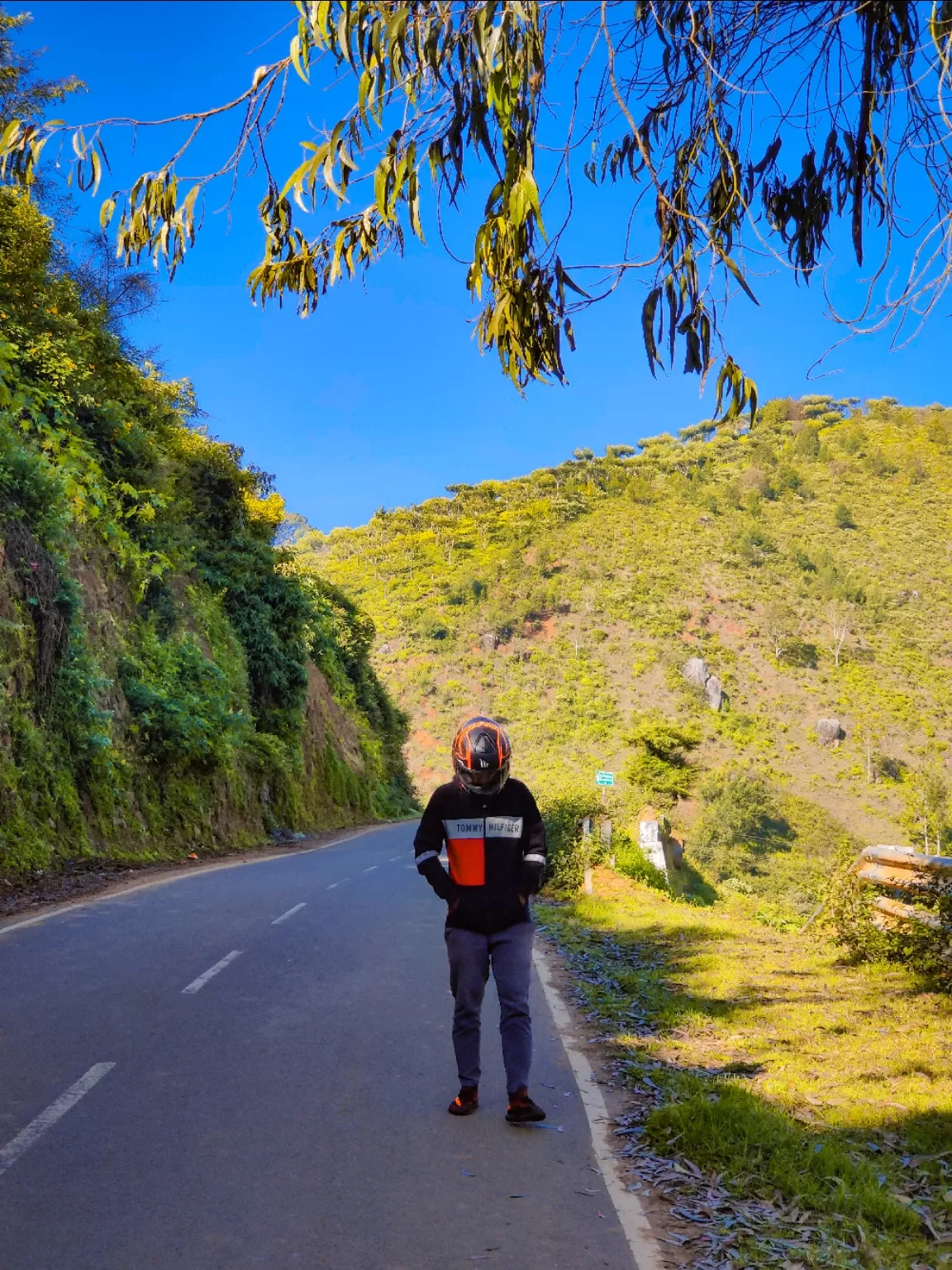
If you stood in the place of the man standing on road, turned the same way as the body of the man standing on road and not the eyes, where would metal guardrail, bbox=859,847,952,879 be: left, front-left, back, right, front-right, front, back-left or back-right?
back-left

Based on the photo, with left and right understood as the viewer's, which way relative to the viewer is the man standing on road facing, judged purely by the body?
facing the viewer

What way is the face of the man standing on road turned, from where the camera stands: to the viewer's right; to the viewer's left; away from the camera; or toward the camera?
toward the camera

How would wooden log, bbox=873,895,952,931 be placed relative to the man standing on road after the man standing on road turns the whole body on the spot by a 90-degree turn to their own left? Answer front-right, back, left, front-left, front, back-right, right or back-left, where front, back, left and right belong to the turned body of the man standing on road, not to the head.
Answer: front-left

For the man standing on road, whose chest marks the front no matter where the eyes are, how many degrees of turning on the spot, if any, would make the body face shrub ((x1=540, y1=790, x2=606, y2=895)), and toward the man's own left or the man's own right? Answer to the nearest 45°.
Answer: approximately 180°
